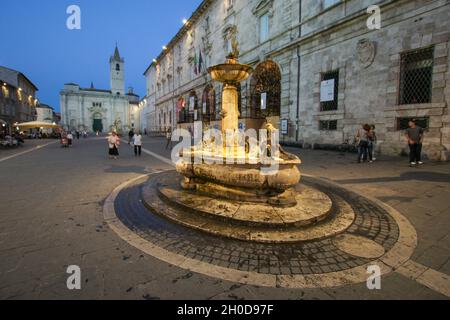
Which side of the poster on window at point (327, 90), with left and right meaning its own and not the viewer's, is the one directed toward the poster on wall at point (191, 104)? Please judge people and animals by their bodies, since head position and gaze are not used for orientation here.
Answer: right

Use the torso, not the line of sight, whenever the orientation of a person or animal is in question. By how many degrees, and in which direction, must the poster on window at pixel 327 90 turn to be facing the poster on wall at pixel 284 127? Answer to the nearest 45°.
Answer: approximately 90° to its right

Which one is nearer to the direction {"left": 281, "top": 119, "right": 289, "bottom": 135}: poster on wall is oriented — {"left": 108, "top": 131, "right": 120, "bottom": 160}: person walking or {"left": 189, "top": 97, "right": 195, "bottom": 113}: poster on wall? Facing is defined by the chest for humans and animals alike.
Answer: the person walking

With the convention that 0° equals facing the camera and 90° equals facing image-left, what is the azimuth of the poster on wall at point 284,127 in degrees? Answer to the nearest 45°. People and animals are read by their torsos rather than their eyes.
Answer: approximately 45°

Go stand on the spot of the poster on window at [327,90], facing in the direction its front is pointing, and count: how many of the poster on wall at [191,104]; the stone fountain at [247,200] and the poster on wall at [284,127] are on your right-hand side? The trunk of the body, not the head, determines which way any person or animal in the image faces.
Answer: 2

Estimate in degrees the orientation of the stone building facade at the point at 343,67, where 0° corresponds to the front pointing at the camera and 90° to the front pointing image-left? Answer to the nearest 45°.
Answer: approximately 45°

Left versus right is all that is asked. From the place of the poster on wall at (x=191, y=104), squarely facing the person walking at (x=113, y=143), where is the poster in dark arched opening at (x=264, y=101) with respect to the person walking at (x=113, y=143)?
left

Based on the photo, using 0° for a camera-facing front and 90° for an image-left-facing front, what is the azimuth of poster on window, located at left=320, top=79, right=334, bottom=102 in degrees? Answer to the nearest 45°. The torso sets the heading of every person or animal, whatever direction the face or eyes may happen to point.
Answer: approximately 45°

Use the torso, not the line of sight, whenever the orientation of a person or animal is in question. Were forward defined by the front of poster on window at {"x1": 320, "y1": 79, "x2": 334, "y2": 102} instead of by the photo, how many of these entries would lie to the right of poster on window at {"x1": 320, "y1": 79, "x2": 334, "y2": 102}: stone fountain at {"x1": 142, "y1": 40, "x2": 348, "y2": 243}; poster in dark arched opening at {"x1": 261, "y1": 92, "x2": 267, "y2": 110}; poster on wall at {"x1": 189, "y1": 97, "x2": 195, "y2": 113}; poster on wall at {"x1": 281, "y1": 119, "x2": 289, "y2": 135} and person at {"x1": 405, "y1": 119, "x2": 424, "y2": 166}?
3
